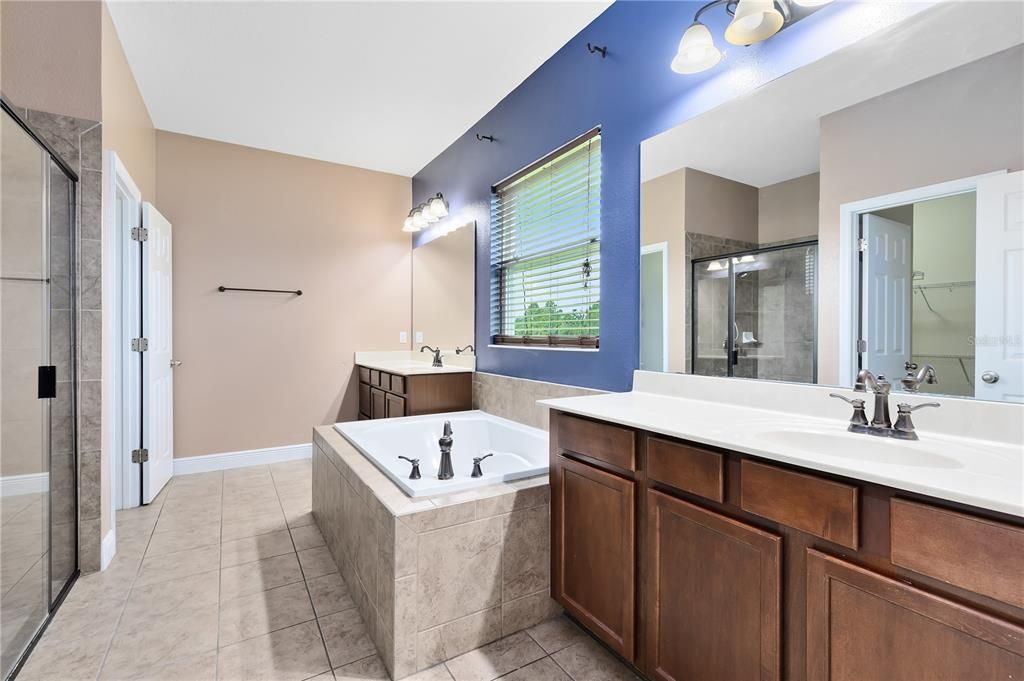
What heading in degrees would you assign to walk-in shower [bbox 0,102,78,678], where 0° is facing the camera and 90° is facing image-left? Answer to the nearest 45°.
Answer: approximately 270°

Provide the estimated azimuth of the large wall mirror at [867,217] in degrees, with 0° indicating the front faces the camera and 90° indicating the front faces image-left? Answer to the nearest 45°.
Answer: approximately 45°

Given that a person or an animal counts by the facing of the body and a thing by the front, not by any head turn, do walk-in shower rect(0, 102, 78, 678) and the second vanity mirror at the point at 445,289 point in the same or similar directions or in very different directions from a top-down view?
very different directions

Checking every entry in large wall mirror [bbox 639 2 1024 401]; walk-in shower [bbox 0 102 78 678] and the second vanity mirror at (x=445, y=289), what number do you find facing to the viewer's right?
1

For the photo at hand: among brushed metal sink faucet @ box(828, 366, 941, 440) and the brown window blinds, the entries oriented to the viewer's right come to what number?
0

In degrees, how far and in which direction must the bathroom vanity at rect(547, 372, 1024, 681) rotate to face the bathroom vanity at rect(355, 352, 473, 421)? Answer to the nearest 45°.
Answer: approximately 90° to its right
